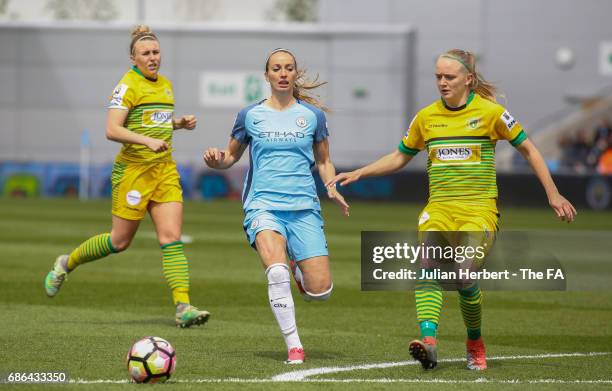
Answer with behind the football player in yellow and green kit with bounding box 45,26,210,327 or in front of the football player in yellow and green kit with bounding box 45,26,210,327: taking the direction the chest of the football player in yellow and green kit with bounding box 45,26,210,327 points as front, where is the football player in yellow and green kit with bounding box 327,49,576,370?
in front

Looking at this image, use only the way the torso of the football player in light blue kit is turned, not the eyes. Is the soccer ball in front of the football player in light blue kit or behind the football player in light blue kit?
in front

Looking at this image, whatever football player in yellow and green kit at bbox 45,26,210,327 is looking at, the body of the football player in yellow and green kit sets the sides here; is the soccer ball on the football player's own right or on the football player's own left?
on the football player's own right

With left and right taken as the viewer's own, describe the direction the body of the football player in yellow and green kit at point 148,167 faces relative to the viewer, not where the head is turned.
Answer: facing the viewer and to the right of the viewer

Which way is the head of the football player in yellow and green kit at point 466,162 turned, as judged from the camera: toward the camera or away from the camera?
toward the camera

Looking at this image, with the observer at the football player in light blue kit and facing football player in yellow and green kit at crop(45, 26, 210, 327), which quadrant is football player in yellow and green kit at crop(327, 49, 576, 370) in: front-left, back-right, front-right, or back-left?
back-right

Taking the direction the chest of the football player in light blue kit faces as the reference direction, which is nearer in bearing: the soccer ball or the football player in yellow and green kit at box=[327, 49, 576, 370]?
the soccer ball

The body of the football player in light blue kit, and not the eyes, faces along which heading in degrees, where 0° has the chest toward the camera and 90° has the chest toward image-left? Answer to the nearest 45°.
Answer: approximately 0°

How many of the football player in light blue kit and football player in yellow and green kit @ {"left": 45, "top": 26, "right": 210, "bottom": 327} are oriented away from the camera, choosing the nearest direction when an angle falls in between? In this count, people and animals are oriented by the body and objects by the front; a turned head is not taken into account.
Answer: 0

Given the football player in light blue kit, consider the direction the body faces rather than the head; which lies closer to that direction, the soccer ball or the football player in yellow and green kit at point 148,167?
the soccer ball

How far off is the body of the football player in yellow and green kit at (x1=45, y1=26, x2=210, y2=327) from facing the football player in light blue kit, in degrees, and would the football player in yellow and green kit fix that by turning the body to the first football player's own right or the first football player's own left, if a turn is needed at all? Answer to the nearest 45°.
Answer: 0° — they already face them
